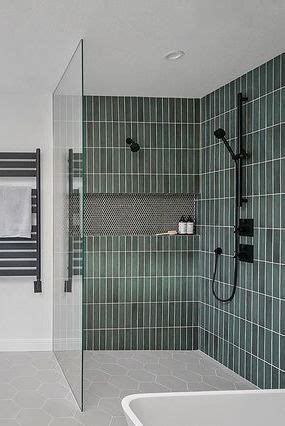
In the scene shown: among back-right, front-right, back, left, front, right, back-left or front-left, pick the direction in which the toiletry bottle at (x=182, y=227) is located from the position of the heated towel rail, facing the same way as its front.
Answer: left

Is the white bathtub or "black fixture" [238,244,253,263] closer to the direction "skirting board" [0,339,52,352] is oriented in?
the white bathtub

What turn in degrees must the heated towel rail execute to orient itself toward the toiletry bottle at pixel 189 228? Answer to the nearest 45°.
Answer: approximately 90° to its left

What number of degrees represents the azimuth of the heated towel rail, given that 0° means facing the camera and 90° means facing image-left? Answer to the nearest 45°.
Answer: approximately 0°

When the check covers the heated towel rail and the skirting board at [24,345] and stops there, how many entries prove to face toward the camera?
2

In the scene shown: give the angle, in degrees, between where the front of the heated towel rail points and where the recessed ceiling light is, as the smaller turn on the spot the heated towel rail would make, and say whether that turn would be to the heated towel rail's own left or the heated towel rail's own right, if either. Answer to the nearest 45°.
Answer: approximately 45° to the heated towel rail's own left

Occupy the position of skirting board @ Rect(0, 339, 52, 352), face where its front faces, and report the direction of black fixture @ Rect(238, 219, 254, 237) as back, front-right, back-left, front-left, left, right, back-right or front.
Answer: front-left

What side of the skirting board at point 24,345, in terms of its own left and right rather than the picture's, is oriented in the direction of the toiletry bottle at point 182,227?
left

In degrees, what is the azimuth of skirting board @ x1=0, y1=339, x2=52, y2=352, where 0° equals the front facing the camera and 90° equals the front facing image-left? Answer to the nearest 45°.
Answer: approximately 0°
